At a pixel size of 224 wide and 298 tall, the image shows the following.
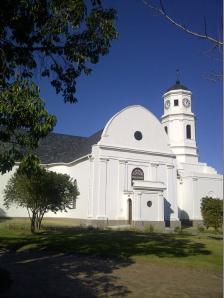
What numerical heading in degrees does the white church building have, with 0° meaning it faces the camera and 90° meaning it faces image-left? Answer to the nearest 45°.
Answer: approximately 315°

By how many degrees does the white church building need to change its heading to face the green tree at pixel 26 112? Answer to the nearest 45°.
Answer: approximately 45° to its right
